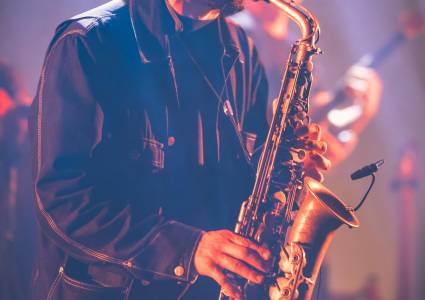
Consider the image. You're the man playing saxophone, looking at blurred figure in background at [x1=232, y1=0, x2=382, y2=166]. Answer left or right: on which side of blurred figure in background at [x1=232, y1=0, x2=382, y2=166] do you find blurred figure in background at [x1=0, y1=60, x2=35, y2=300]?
left

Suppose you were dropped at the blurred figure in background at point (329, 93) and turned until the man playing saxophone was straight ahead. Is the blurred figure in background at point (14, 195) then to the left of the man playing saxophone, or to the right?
right

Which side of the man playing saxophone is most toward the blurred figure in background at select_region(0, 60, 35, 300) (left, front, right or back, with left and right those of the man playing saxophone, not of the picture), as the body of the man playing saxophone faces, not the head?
back

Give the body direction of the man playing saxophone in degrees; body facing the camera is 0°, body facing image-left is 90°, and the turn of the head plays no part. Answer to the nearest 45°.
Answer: approximately 315°

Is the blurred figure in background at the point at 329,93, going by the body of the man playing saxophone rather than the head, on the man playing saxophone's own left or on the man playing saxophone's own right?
on the man playing saxophone's own left
